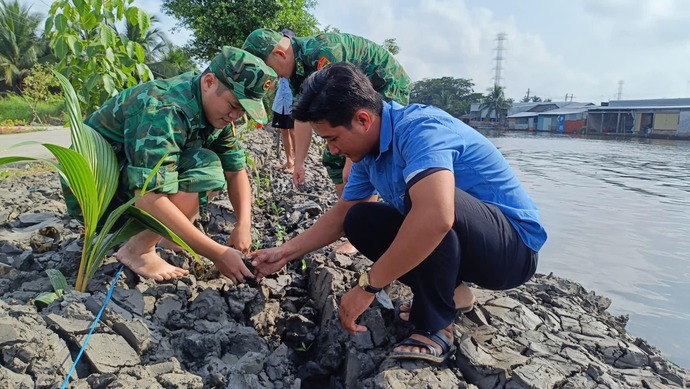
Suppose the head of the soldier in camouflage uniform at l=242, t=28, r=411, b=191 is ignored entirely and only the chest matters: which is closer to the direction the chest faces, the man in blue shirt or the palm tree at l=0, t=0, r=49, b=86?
the palm tree

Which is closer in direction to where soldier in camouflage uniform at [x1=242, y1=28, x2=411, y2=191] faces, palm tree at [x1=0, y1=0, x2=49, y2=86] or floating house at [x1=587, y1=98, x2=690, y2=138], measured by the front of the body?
the palm tree

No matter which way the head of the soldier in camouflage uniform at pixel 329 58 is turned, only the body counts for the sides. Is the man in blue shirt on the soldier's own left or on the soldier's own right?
on the soldier's own left

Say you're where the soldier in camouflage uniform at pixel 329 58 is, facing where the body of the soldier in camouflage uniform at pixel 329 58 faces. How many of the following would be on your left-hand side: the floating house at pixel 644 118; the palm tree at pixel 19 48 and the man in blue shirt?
1

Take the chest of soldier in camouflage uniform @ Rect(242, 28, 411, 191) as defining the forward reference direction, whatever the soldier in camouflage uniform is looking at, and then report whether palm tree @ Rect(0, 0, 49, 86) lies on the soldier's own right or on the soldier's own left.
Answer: on the soldier's own right

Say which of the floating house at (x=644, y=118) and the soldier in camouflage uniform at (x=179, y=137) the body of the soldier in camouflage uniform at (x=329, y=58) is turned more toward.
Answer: the soldier in camouflage uniform

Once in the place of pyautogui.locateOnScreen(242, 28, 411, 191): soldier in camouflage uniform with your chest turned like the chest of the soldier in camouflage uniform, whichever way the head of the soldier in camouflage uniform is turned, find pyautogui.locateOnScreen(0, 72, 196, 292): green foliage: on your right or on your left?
on your left

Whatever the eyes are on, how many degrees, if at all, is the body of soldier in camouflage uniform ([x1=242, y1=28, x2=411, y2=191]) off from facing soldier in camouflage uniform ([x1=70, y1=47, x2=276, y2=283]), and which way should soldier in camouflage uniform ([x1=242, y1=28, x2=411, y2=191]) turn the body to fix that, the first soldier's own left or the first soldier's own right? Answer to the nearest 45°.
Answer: approximately 45° to the first soldier's own left

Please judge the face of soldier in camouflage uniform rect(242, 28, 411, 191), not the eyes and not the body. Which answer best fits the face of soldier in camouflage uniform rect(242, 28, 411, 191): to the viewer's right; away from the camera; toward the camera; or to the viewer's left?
to the viewer's left

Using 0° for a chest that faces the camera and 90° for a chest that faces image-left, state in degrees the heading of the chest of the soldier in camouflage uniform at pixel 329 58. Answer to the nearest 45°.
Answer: approximately 90°

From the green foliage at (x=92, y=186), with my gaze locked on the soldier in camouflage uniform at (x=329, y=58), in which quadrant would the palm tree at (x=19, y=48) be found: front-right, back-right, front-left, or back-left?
front-left
